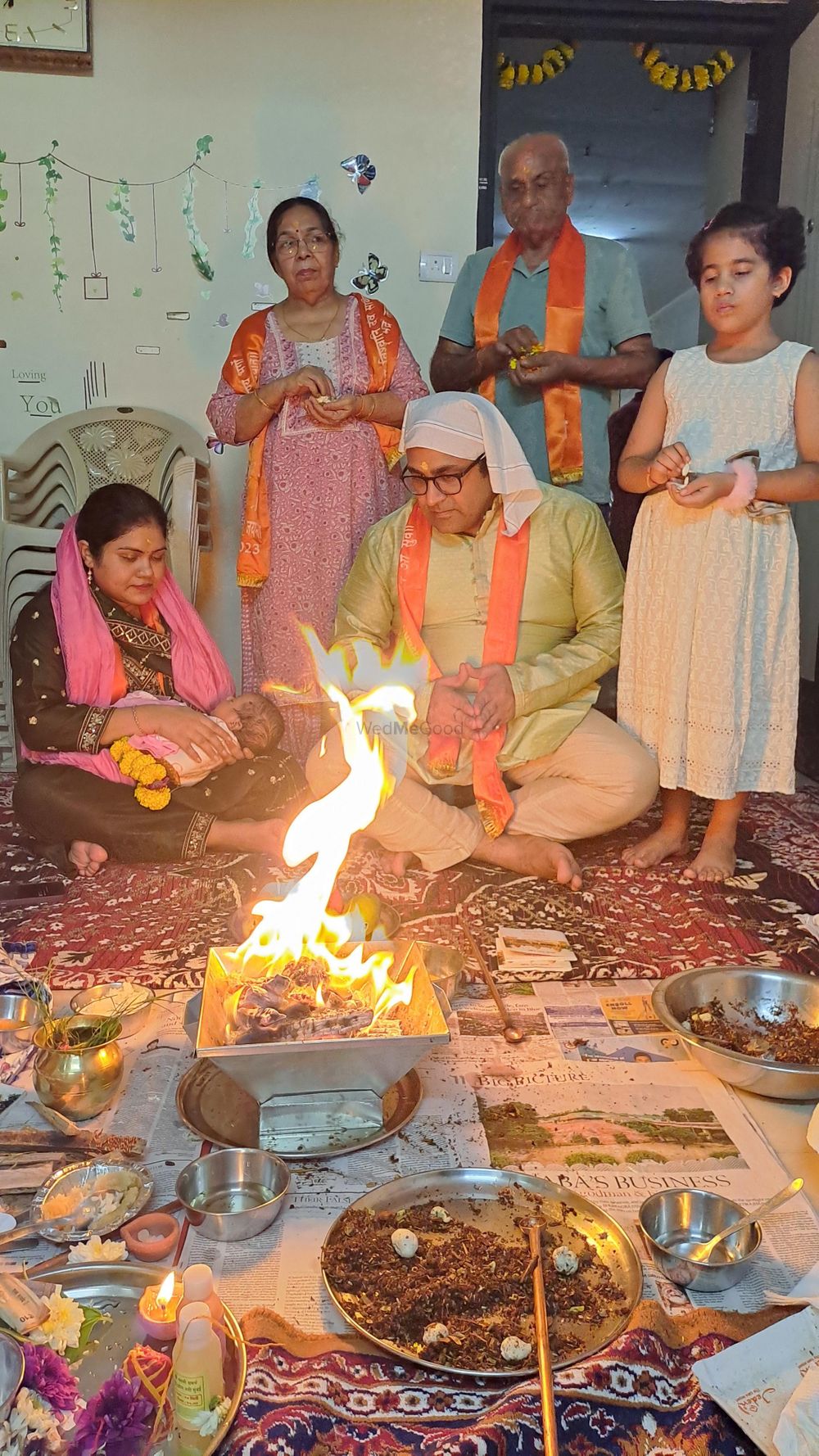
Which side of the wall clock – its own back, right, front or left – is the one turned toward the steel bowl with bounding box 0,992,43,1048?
front

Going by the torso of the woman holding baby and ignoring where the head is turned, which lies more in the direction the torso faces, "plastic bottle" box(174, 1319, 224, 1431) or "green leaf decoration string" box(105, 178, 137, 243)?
the plastic bottle

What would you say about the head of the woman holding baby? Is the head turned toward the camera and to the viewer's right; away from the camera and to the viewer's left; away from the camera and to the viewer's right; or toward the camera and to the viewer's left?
toward the camera and to the viewer's right

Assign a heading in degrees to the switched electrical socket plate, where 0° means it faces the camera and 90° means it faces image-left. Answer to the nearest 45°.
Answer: approximately 0°

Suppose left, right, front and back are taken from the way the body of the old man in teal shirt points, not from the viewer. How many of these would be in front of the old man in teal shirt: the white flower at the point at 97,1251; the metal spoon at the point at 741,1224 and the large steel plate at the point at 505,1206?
3

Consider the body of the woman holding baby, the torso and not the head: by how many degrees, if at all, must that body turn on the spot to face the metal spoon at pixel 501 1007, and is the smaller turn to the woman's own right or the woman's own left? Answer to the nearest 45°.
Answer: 0° — they already face it

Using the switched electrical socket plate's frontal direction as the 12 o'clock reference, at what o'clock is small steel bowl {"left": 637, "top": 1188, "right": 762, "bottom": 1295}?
The small steel bowl is roughly at 12 o'clock from the switched electrical socket plate.

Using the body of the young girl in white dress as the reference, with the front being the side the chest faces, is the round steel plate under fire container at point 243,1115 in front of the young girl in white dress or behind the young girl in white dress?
in front

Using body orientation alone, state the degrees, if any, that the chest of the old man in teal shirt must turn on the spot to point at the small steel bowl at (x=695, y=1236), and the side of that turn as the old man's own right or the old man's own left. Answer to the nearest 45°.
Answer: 0° — they already face it

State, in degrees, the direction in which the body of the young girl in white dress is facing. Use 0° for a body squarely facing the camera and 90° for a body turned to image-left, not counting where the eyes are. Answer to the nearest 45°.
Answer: approximately 45°

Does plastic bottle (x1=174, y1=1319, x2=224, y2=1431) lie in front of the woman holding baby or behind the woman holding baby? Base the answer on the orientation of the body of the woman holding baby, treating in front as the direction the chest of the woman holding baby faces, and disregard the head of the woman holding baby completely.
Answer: in front

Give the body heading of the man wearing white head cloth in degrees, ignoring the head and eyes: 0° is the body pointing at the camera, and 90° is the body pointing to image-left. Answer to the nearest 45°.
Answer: approximately 0°

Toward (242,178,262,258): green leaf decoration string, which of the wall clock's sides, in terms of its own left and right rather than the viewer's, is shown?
left
